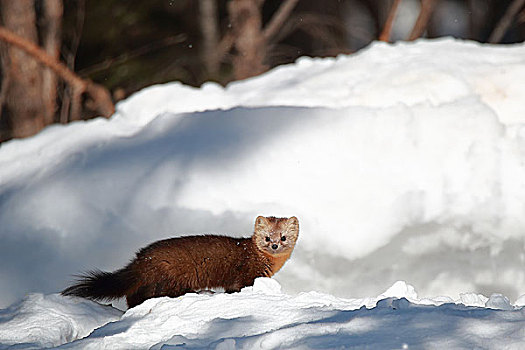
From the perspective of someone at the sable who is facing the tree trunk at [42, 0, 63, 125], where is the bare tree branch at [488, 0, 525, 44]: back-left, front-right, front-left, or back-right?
front-right

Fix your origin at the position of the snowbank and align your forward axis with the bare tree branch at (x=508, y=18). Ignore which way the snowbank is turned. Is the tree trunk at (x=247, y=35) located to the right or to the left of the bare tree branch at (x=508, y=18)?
left

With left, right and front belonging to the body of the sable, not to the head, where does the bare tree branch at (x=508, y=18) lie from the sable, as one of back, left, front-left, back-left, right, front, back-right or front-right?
front-left

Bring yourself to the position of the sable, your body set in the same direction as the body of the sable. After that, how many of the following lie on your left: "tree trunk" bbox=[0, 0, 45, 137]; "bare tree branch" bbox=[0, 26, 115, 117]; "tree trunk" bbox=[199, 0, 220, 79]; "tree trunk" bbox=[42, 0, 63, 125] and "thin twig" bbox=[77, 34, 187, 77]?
5

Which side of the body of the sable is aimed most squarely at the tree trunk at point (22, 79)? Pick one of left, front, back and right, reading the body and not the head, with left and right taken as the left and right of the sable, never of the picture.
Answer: left

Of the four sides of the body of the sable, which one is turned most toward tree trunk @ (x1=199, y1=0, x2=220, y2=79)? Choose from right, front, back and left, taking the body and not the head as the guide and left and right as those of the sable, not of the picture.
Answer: left

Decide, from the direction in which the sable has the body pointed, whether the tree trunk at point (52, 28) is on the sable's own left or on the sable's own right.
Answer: on the sable's own left

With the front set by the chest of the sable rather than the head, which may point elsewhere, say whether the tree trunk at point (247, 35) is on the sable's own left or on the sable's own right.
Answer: on the sable's own left

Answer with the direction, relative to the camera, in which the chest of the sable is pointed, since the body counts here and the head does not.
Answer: to the viewer's right

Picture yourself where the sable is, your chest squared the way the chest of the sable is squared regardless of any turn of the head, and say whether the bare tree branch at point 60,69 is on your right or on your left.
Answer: on your left

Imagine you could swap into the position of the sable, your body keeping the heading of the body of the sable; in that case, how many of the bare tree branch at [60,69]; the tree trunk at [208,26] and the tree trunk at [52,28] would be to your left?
3

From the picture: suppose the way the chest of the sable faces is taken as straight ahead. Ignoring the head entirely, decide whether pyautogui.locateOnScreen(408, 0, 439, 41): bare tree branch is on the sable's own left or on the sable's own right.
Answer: on the sable's own left
